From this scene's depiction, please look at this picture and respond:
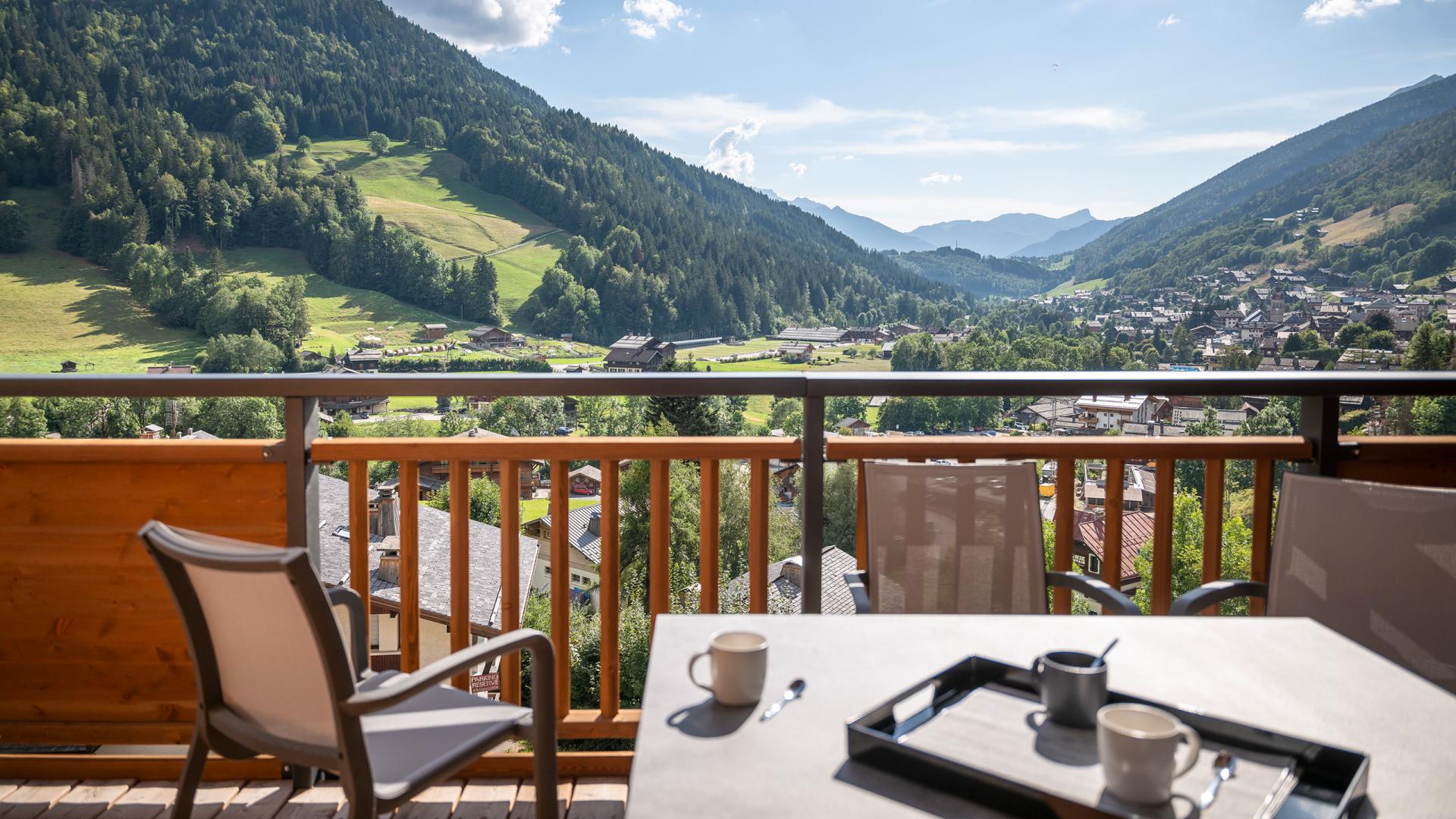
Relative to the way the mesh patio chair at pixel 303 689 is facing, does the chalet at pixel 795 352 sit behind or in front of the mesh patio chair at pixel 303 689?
in front

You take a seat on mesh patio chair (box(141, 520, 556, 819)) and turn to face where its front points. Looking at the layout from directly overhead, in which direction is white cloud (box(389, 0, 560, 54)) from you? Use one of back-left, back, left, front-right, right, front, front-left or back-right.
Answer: front-left

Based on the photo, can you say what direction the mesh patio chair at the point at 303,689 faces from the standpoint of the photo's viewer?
facing away from the viewer and to the right of the viewer

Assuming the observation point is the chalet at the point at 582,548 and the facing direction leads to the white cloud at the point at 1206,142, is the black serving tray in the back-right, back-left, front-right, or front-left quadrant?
back-right

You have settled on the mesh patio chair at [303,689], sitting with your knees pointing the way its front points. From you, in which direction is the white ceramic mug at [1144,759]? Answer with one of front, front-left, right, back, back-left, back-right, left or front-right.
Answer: right

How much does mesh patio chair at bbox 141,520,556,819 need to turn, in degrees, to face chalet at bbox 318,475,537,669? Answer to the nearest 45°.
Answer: approximately 45° to its left
